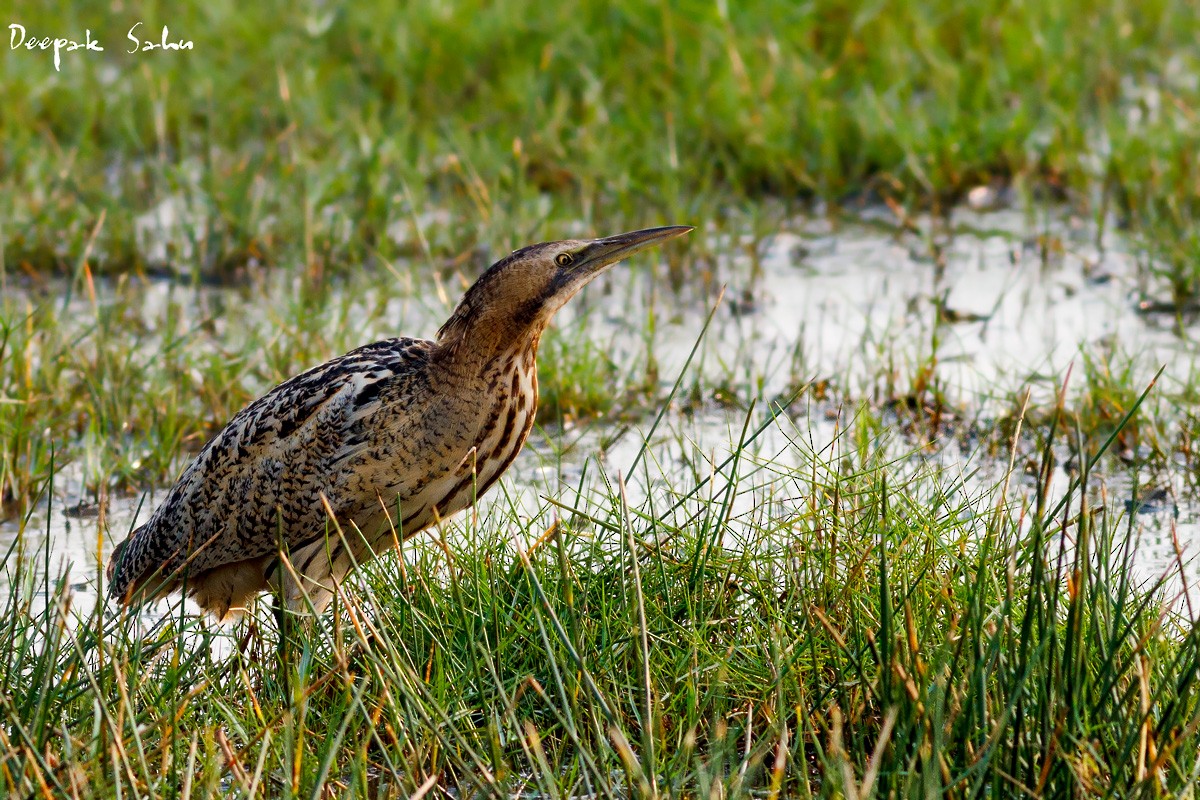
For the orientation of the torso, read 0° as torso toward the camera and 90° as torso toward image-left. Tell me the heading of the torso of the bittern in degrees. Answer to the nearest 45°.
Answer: approximately 270°

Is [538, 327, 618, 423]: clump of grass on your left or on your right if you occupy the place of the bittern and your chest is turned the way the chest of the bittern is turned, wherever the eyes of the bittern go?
on your left
